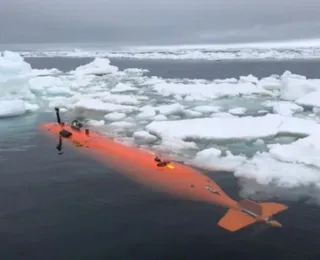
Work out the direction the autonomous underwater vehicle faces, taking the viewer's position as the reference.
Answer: facing away from the viewer and to the left of the viewer

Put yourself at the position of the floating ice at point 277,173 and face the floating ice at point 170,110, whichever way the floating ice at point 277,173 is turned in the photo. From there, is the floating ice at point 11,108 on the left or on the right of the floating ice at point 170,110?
left

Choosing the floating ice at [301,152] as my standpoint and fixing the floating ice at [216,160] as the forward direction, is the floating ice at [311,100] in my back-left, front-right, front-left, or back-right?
back-right

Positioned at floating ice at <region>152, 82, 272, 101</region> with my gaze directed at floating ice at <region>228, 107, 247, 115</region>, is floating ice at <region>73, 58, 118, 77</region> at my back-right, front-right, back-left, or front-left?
back-right

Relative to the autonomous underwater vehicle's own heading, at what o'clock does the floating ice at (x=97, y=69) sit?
The floating ice is roughly at 1 o'clock from the autonomous underwater vehicle.

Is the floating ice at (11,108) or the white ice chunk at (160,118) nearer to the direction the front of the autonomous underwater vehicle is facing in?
the floating ice

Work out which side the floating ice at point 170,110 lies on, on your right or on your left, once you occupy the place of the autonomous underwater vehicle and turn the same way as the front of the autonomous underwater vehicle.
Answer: on your right

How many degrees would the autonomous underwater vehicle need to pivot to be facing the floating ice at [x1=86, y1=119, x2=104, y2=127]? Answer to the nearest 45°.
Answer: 0° — it already faces it

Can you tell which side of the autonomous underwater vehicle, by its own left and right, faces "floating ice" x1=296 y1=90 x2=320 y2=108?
right

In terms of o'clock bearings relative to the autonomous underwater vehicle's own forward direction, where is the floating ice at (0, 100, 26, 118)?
The floating ice is roughly at 12 o'clock from the autonomous underwater vehicle.

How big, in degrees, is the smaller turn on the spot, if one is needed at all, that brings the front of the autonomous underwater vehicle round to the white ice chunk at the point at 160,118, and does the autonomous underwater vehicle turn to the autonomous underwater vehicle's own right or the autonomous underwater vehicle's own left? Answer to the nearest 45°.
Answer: approximately 45° to the autonomous underwater vehicle's own right

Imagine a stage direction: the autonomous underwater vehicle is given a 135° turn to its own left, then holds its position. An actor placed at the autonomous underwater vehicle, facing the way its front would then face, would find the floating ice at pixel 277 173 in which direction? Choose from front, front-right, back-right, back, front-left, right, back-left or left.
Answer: left
